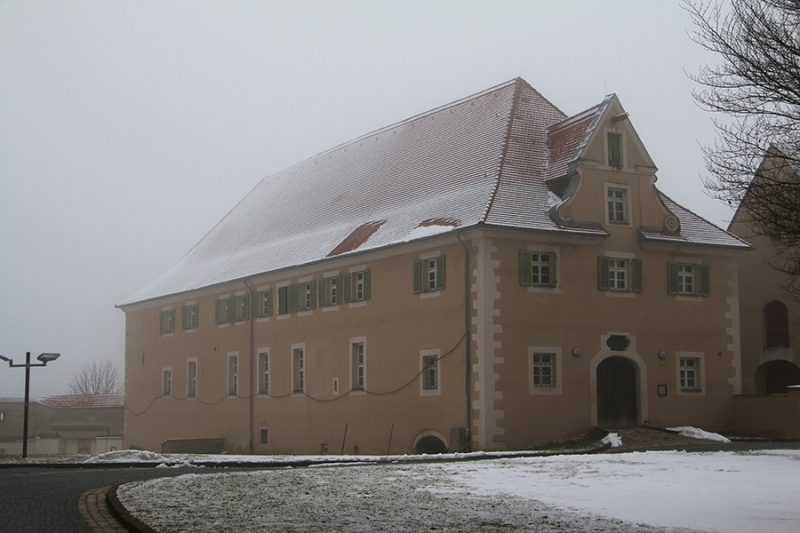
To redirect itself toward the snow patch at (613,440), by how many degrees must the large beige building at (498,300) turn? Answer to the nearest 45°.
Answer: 0° — it already faces it

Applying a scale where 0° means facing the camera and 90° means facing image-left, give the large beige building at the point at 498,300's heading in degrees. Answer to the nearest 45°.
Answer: approximately 315°
